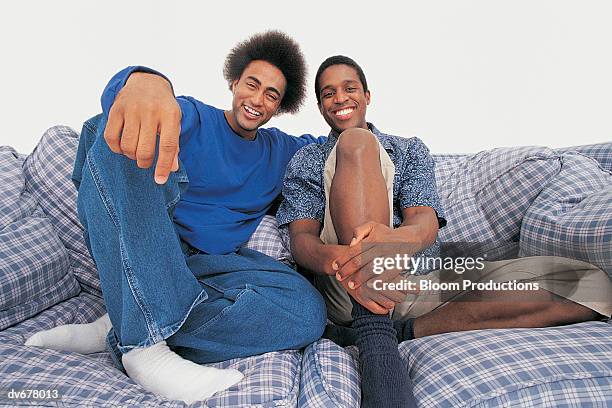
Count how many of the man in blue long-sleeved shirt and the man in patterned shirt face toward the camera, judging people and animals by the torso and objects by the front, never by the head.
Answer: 2

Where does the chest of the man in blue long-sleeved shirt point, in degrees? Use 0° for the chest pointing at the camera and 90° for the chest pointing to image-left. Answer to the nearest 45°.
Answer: approximately 0°
